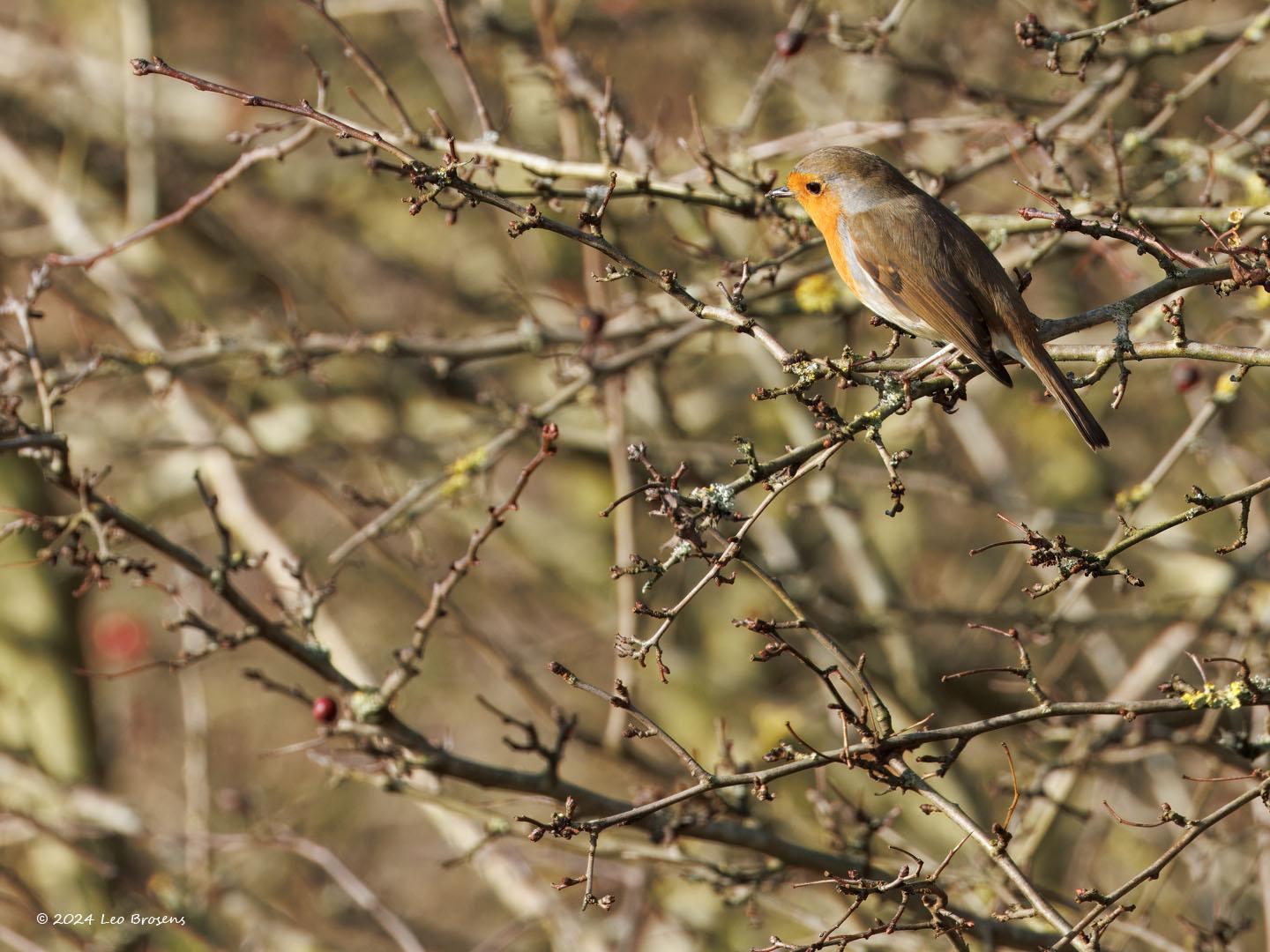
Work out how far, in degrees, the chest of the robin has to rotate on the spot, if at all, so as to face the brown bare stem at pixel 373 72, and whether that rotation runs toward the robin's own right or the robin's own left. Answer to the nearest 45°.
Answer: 0° — it already faces it

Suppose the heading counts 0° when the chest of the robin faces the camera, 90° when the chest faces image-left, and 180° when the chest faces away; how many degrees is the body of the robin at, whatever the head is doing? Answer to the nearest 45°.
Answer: approximately 90°
